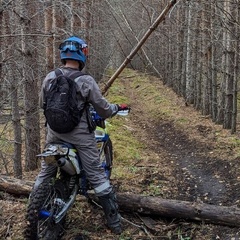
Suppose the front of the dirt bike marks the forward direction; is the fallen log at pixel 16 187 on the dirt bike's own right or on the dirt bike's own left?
on the dirt bike's own left

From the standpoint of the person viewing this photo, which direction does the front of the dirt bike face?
facing away from the viewer and to the right of the viewer

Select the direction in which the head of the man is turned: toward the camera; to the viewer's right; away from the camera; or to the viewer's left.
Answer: away from the camera
